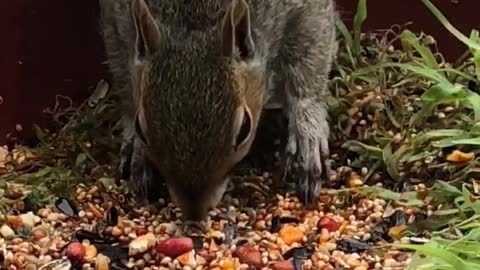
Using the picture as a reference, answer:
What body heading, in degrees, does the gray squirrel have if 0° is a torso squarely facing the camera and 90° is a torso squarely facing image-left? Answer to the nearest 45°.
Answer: approximately 0°
